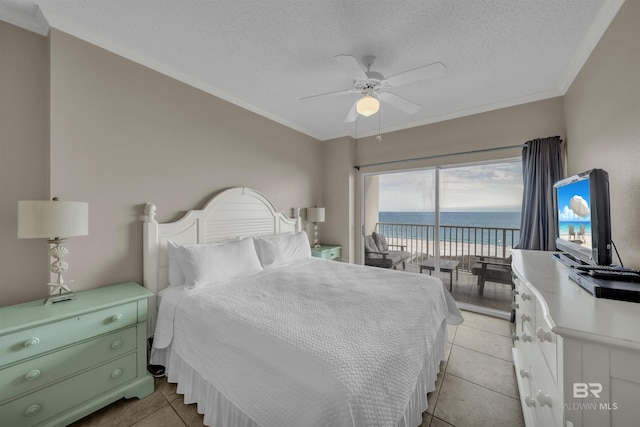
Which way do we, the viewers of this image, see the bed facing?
facing the viewer and to the right of the viewer

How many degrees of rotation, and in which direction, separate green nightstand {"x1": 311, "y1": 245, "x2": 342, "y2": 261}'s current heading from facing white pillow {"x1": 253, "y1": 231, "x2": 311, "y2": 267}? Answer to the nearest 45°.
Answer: approximately 90° to its right

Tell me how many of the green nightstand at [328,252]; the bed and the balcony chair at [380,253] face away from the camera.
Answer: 0

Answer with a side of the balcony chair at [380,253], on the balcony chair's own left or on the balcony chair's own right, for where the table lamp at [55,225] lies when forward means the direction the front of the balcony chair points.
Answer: on the balcony chair's own right

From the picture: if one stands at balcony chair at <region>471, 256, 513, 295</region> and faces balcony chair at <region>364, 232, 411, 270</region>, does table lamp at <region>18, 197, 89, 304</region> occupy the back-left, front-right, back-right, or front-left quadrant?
front-left

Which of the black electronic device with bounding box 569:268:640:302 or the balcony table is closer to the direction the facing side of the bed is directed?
the black electronic device

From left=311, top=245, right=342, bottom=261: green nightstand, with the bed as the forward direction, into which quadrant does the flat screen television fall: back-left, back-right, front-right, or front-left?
front-left

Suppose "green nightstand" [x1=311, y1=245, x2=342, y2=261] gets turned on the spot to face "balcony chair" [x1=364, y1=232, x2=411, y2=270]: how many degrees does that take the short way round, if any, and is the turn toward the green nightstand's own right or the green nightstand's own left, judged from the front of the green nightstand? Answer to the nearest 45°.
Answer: approximately 90° to the green nightstand's own left

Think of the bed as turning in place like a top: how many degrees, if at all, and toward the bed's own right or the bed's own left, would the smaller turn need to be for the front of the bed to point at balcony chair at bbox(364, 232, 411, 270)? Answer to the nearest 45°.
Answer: approximately 90° to the bed's own left

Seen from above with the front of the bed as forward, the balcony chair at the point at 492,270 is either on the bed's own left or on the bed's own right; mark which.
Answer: on the bed's own left

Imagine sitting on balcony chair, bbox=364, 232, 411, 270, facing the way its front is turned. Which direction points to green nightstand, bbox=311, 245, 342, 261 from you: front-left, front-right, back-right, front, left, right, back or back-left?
right

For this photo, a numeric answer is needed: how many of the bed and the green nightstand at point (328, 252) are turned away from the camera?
0
